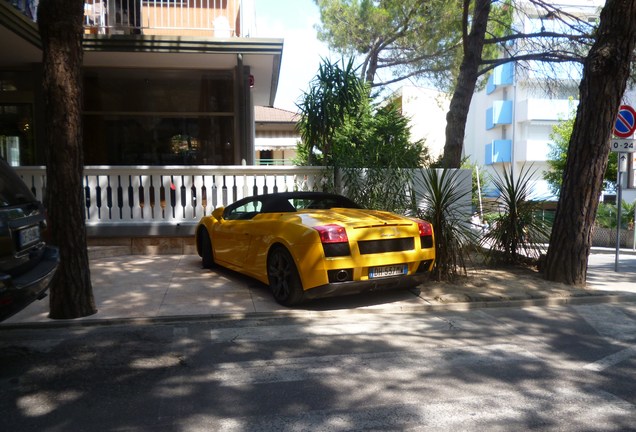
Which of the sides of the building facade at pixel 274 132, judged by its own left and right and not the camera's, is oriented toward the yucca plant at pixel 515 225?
front

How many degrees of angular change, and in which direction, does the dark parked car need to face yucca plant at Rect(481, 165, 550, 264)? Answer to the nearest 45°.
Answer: approximately 135° to its right

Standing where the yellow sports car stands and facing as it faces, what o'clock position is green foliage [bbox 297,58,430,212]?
The green foliage is roughly at 2 o'clock from the yellow sports car.

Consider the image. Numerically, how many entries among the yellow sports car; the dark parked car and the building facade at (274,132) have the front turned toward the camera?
1

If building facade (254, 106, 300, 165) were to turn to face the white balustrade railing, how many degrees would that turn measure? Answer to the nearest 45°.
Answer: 0° — it already faces it

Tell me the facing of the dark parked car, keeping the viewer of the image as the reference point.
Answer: facing away from the viewer and to the left of the viewer

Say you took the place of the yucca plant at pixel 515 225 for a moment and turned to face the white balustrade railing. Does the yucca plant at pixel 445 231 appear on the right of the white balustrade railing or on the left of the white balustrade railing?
left

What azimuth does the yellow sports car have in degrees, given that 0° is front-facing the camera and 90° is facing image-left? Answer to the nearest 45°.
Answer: approximately 135°

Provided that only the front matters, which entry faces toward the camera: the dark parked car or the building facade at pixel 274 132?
the building facade

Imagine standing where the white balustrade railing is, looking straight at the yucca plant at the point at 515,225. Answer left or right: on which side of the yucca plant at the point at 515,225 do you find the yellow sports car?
right

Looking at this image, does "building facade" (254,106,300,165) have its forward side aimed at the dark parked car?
yes

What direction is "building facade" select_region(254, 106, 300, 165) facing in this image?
toward the camera

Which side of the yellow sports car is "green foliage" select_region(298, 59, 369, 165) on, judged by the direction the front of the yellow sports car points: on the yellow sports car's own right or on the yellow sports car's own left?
on the yellow sports car's own right
